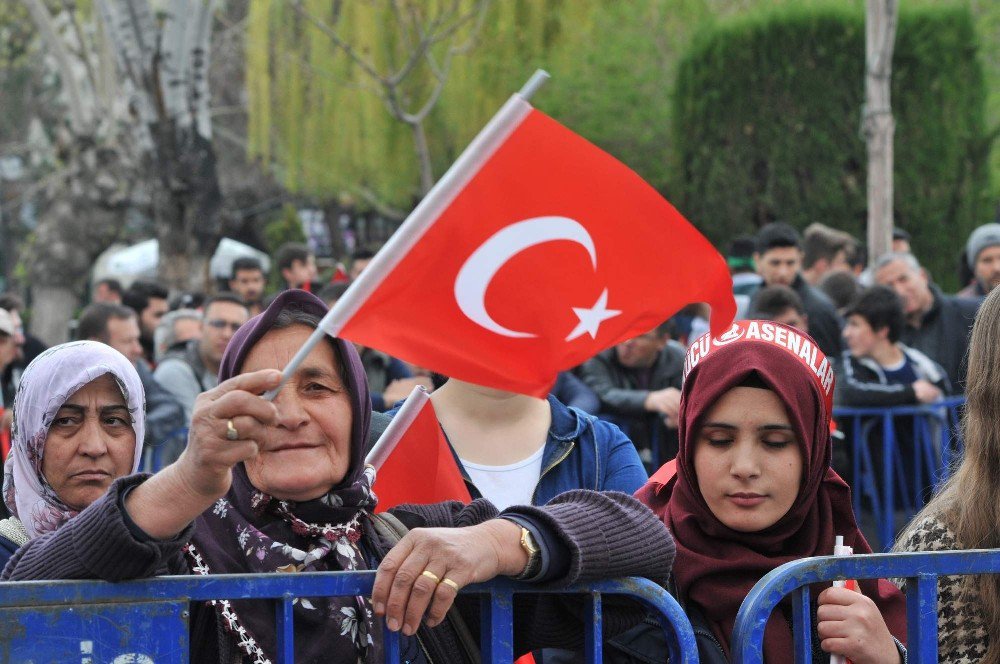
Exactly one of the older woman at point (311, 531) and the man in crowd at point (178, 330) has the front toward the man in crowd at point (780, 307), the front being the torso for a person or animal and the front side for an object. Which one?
the man in crowd at point (178, 330)

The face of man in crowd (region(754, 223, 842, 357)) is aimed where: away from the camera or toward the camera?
toward the camera

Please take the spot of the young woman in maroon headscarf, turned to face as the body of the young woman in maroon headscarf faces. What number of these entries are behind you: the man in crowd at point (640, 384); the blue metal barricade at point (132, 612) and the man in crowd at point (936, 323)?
2

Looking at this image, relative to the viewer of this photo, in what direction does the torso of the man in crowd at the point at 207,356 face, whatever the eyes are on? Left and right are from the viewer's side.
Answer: facing the viewer and to the right of the viewer

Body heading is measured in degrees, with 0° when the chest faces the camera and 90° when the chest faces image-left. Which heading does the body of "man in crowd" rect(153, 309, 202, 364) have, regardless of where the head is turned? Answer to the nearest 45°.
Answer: approximately 315°

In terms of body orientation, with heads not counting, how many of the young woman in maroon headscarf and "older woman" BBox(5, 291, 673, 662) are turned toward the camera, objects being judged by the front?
2

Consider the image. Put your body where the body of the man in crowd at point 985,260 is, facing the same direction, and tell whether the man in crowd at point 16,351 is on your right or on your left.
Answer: on your right

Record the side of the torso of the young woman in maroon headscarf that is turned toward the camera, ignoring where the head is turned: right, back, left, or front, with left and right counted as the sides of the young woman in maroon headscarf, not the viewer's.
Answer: front

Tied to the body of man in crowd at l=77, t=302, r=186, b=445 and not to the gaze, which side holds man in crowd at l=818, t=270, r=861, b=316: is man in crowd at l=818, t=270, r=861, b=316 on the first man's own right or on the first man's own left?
on the first man's own left

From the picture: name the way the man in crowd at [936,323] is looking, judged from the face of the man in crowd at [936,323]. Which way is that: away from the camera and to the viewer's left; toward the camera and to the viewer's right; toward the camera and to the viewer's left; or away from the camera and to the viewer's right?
toward the camera and to the viewer's left

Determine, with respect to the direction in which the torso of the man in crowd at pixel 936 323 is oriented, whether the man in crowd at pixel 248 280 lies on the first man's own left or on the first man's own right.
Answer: on the first man's own right
